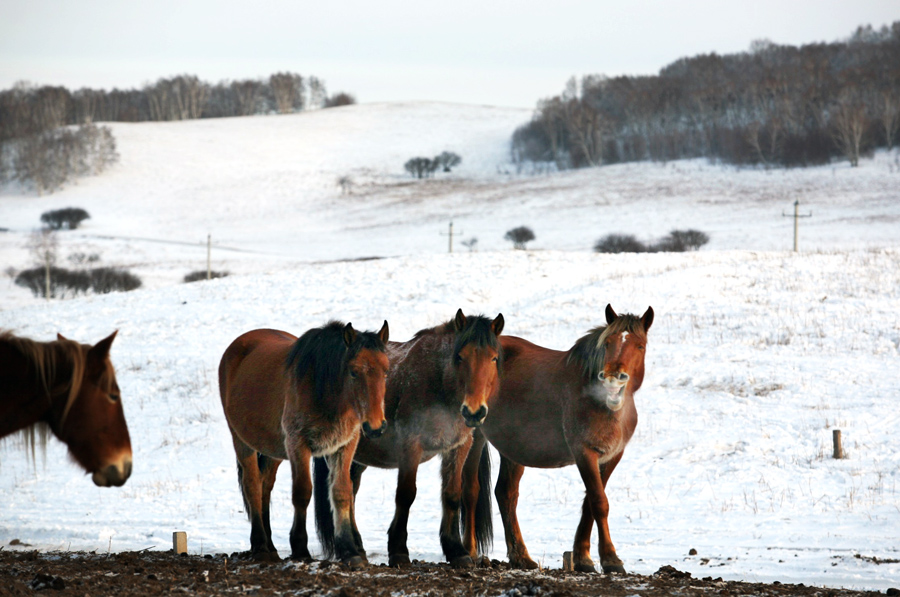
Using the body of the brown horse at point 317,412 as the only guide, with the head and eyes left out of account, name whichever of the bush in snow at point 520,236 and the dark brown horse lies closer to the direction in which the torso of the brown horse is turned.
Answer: the dark brown horse

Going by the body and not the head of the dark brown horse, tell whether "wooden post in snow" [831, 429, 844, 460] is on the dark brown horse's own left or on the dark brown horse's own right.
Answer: on the dark brown horse's own left

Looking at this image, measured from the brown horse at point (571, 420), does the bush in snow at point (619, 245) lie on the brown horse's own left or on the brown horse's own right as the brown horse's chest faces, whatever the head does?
on the brown horse's own left

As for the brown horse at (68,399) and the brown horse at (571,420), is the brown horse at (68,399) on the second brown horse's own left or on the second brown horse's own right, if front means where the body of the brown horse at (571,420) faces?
on the second brown horse's own right

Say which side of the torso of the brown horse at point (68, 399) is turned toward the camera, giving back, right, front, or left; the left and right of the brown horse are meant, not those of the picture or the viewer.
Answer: right

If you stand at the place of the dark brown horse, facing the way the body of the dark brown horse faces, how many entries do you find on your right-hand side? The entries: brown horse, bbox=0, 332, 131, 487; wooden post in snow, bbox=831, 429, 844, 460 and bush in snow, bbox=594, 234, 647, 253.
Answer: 1

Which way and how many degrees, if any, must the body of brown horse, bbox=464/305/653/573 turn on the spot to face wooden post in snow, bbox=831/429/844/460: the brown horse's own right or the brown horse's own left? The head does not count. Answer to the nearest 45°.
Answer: approximately 90° to the brown horse's own left

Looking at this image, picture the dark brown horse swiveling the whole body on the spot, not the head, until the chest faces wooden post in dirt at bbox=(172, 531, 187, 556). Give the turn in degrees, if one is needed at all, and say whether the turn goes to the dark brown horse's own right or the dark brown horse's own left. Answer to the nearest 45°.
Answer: approximately 135° to the dark brown horse's own right

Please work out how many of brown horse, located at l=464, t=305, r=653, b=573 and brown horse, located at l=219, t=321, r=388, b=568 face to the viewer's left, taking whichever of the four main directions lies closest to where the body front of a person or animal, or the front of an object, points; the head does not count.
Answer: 0
